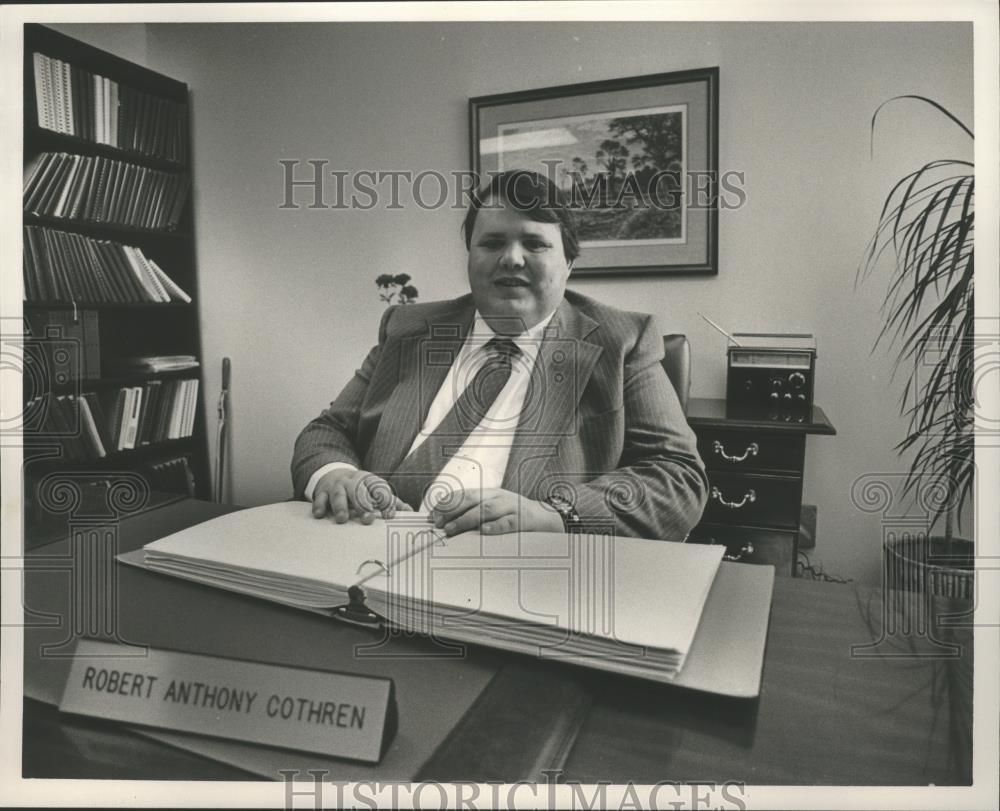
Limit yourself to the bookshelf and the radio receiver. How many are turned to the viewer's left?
0

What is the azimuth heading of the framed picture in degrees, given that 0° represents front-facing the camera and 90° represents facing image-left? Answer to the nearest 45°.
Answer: approximately 45°

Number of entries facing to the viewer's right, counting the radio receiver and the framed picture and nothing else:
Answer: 0

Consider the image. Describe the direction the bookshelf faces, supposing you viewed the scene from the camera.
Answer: facing the viewer and to the right of the viewer

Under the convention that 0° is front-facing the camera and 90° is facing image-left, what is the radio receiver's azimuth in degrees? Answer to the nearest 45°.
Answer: approximately 0°
